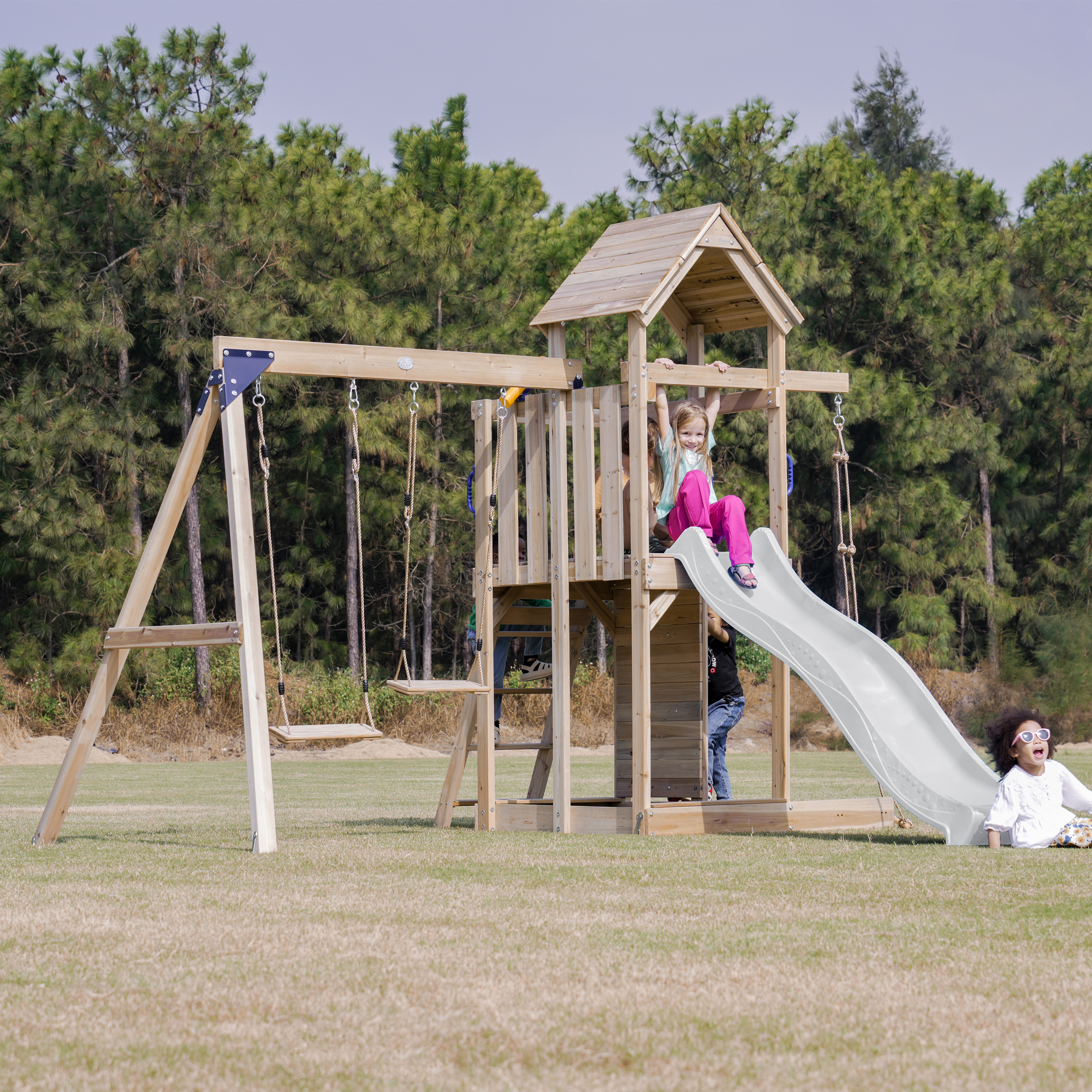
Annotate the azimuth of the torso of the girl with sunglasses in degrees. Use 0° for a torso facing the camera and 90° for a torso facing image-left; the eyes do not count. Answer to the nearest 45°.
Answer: approximately 315°

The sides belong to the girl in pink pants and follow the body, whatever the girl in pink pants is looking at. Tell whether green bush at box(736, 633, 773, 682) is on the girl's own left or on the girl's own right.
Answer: on the girl's own left

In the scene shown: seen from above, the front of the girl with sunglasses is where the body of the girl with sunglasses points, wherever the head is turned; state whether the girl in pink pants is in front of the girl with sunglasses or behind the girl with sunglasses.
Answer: behind

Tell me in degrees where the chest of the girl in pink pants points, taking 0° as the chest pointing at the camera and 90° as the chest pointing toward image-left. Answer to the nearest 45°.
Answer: approximately 315°
